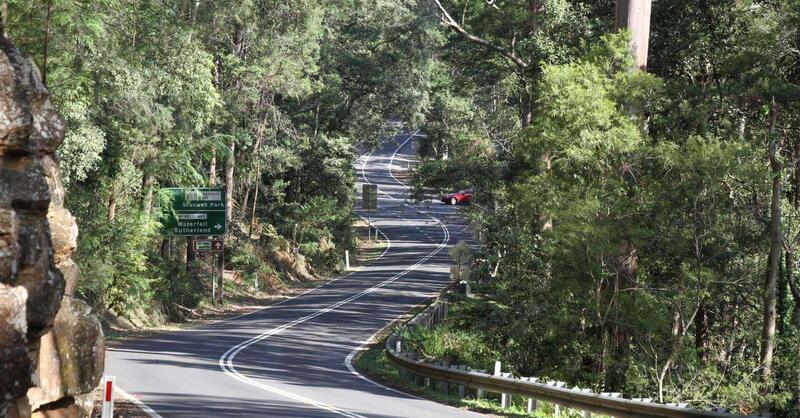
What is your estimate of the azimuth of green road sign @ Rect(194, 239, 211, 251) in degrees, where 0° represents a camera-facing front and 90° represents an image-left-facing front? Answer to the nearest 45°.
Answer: approximately 0°

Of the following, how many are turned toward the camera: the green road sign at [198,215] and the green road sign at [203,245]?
2

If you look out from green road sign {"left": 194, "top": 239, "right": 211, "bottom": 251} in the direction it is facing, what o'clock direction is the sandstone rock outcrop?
The sandstone rock outcrop is roughly at 12 o'clock from the green road sign.

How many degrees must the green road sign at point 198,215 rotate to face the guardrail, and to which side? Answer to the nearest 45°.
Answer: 0° — it already faces it

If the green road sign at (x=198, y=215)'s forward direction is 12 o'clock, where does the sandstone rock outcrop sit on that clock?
The sandstone rock outcrop is roughly at 12 o'clock from the green road sign.

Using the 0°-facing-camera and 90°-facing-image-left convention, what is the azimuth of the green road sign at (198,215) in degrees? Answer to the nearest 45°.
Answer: approximately 0°
